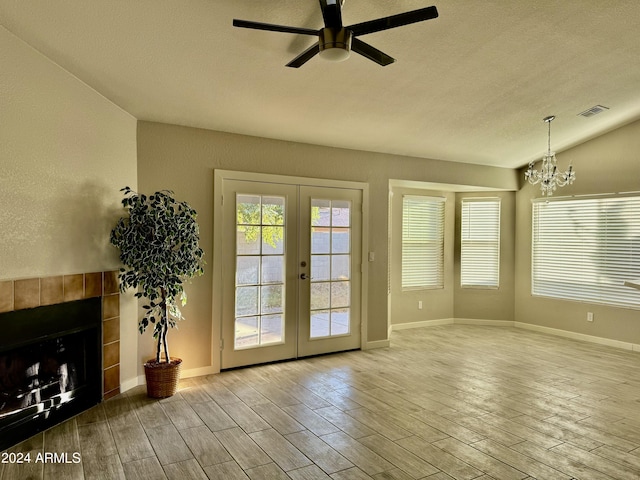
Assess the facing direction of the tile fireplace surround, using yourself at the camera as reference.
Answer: facing the viewer and to the right of the viewer

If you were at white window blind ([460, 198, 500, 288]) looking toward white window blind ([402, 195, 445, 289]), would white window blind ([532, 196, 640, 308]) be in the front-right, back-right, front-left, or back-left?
back-left

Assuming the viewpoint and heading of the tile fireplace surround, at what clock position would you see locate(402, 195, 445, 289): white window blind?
The white window blind is roughly at 10 o'clock from the tile fireplace surround.

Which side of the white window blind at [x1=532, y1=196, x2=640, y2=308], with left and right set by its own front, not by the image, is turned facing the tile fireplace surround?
front

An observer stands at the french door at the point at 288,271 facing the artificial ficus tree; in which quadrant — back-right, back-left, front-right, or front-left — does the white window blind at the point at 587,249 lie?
back-left

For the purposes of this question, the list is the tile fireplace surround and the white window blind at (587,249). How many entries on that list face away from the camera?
0

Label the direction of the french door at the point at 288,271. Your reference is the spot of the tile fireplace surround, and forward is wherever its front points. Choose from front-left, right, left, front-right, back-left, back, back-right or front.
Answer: front-left

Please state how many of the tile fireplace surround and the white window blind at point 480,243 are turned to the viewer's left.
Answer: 0

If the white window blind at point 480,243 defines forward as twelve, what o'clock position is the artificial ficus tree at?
The artificial ficus tree is roughly at 1 o'clock from the white window blind.

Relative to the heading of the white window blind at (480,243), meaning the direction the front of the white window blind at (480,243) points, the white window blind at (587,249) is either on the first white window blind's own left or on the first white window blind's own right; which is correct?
on the first white window blind's own left

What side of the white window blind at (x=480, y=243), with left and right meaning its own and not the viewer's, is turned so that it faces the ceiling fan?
front

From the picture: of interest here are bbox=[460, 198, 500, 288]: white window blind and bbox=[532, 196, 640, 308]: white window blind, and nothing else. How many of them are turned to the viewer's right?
0

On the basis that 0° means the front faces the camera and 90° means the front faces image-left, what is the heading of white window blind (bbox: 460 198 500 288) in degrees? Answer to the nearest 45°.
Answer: approximately 0°

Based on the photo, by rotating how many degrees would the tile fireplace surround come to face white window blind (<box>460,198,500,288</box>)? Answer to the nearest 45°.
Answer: approximately 45° to its left
